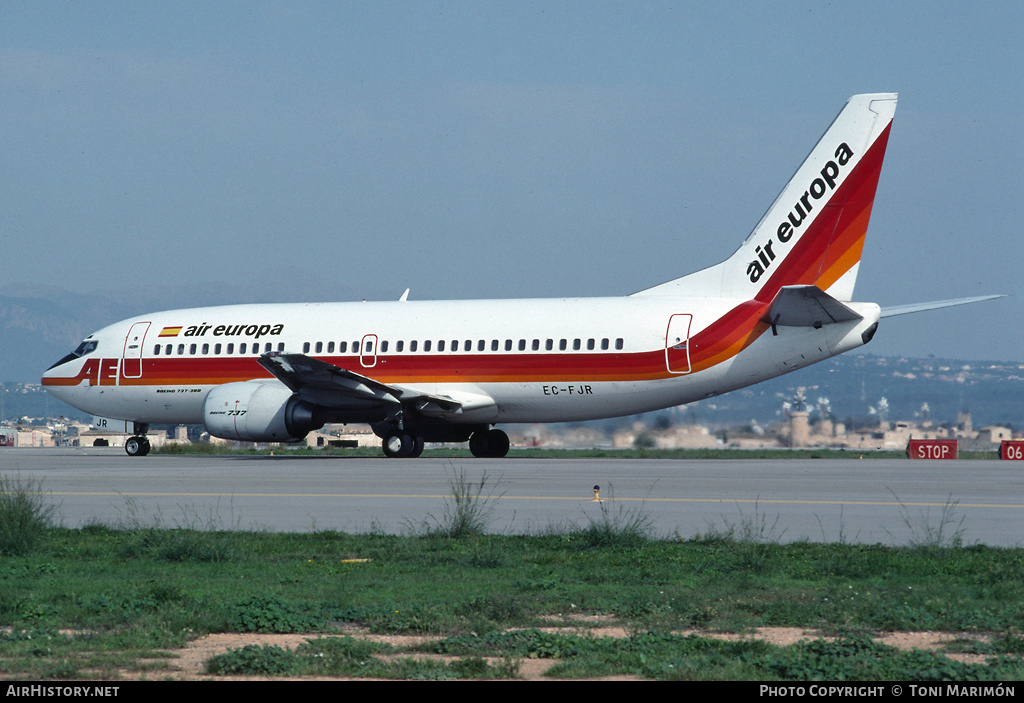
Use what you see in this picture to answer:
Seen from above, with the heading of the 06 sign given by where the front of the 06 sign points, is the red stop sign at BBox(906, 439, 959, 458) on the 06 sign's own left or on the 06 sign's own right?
on the 06 sign's own right

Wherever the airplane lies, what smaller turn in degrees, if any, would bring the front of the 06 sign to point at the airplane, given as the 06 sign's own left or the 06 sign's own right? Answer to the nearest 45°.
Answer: approximately 45° to the 06 sign's own right

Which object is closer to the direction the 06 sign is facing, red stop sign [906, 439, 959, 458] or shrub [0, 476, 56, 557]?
the shrub

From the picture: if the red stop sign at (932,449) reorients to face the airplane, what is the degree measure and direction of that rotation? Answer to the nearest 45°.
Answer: approximately 45° to its right

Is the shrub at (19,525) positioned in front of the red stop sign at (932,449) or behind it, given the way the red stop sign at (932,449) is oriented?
in front

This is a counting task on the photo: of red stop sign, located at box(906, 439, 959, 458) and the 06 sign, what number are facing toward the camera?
2

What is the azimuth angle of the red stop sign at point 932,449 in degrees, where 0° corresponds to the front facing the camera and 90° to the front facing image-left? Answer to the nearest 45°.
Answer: approximately 0°

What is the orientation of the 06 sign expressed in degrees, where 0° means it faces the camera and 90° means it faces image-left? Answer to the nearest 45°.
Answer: approximately 0°

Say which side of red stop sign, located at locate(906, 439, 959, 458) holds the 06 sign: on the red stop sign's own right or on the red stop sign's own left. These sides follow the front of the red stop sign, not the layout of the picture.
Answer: on the red stop sign's own left

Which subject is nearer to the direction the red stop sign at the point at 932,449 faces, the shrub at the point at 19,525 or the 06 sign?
the shrub
